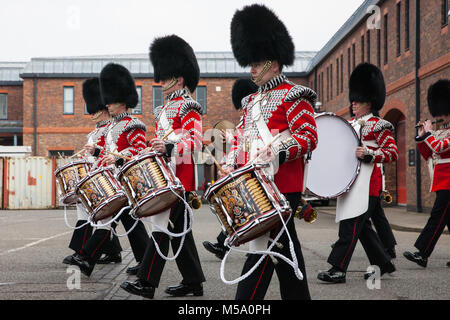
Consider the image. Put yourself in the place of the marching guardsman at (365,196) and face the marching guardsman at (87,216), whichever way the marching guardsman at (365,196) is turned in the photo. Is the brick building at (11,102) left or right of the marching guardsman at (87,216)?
right

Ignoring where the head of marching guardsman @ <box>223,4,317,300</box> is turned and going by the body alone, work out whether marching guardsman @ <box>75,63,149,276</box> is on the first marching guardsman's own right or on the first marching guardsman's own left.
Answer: on the first marching guardsman's own right

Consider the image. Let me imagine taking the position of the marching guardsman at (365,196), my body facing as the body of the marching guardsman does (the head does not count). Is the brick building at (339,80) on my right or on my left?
on my right

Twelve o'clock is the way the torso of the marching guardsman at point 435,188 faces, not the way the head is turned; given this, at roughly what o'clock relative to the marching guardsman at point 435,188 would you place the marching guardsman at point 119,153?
the marching guardsman at point 119,153 is roughly at 11 o'clock from the marching guardsman at point 435,188.

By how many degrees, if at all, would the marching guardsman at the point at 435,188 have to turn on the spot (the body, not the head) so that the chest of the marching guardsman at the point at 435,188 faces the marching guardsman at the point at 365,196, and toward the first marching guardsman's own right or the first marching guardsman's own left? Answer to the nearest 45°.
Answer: approximately 45° to the first marching guardsman's own left

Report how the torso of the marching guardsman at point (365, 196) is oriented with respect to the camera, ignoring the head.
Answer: to the viewer's left

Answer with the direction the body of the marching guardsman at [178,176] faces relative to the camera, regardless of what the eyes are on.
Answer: to the viewer's left

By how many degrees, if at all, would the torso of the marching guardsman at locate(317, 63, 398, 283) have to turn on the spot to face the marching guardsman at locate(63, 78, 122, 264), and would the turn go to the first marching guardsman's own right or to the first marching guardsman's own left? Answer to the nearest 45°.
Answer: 0° — they already face them

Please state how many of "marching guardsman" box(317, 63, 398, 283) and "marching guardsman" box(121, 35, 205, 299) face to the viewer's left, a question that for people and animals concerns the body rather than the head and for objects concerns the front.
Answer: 2

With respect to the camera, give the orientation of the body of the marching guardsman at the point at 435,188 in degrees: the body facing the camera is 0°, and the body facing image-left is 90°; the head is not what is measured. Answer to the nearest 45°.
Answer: approximately 90°

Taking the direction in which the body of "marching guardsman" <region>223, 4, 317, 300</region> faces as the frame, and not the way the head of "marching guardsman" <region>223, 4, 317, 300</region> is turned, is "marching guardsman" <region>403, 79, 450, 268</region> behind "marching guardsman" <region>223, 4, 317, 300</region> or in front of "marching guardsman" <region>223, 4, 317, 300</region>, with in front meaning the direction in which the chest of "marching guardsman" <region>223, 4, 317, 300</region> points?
behind
